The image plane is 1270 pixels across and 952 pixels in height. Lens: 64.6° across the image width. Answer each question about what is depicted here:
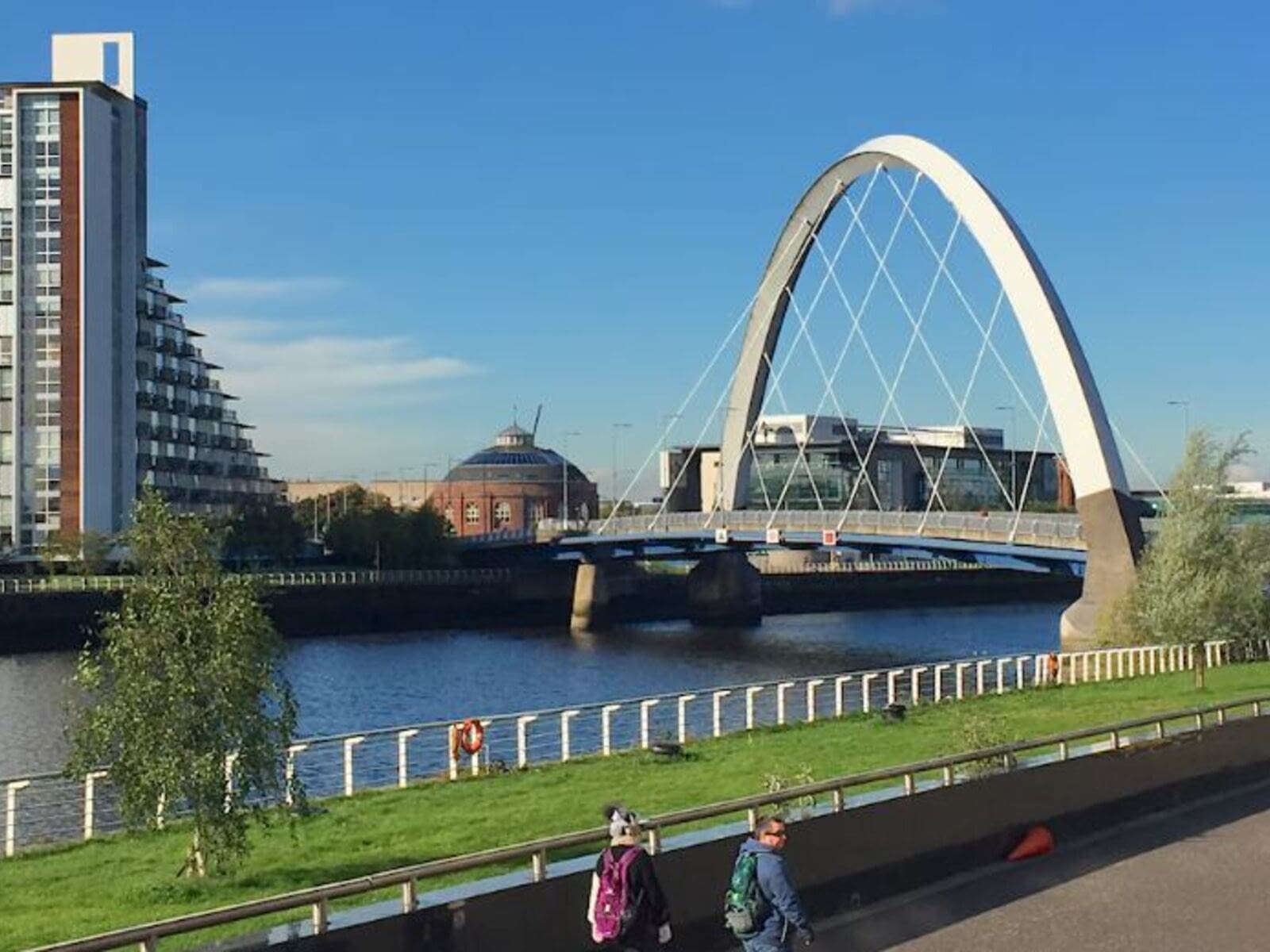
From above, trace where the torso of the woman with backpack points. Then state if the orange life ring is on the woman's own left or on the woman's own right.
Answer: on the woman's own left

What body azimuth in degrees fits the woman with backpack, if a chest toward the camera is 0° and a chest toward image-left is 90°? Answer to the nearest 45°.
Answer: approximately 225°

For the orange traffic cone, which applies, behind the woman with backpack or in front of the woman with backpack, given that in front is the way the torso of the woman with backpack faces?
in front

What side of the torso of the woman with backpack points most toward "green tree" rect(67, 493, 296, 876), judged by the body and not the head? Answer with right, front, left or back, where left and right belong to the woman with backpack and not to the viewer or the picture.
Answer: left

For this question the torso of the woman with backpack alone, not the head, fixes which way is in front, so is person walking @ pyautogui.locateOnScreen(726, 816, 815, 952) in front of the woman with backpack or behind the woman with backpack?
in front

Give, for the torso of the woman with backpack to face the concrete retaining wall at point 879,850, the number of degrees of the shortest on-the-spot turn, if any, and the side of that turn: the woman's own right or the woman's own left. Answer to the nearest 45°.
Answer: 0° — they already face it
